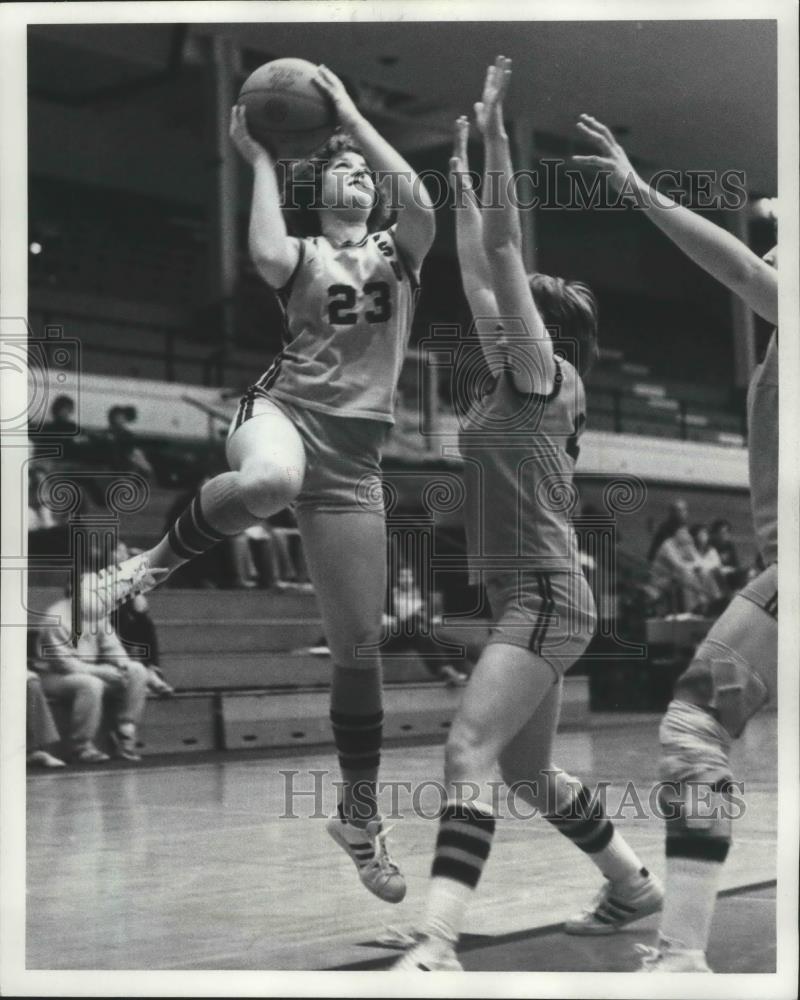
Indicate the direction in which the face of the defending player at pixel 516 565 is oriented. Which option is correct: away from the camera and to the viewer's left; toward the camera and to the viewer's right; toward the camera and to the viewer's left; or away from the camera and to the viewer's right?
away from the camera and to the viewer's left

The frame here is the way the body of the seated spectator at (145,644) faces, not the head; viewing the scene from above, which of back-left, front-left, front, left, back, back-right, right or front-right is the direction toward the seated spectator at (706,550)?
front-left

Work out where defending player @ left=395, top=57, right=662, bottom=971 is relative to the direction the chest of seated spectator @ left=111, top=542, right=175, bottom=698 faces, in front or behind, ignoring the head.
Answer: in front

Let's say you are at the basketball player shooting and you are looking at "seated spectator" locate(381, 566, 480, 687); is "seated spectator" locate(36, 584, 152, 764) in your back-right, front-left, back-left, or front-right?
front-left

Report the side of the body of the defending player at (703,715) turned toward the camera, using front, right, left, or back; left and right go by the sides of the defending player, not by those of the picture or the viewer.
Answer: left

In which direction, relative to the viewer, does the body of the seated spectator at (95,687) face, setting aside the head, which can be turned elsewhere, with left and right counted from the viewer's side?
facing the viewer and to the right of the viewer

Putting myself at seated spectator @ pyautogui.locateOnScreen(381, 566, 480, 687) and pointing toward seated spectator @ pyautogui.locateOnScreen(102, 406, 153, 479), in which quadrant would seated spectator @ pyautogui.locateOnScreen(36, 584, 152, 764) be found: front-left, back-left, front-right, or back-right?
front-left

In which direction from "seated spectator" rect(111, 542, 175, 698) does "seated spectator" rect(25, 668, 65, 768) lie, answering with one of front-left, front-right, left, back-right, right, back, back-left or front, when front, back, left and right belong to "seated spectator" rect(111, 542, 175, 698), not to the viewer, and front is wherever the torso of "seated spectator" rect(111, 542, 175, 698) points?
right

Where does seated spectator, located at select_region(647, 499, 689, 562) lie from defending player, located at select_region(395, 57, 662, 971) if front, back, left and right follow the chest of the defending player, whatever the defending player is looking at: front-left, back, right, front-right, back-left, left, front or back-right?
right

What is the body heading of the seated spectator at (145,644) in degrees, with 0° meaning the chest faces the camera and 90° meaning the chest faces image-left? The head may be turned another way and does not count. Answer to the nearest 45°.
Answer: approximately 315°

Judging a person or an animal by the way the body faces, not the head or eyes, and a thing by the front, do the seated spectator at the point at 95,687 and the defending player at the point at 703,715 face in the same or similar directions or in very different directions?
very different directions
